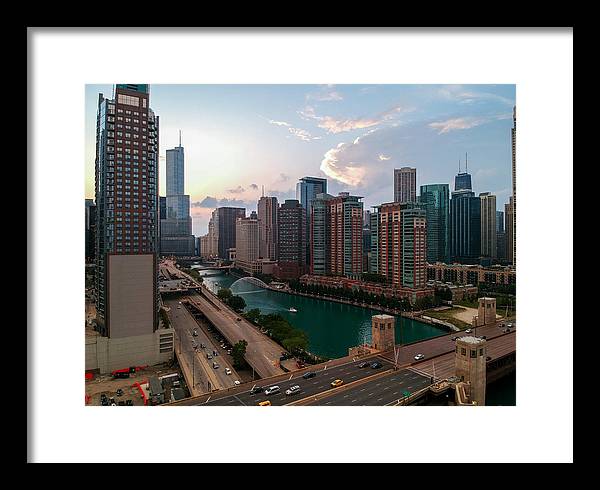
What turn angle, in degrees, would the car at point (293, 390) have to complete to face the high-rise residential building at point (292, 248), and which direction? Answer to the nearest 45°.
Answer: approximately 135° to its right

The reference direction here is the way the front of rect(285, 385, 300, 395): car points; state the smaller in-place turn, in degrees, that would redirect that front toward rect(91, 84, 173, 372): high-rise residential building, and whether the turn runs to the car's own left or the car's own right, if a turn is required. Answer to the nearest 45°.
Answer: approximately 90° to the car's own right

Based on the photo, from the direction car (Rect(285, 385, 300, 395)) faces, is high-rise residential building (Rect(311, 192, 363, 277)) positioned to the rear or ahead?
to the rear

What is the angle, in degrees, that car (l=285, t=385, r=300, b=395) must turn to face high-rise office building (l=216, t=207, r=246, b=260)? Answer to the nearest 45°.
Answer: approximately 135° to its right

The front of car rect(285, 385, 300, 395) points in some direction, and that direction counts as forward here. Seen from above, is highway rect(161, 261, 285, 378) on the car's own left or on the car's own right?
on the car's own right

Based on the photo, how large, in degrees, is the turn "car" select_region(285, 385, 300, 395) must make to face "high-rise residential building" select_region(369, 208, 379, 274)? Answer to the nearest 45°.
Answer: approximately 135° to its right

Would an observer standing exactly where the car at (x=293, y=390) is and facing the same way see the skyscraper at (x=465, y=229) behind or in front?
behind

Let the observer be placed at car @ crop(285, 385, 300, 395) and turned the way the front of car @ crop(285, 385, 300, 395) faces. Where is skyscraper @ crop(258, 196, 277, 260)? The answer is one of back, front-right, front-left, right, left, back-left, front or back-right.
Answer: back-right

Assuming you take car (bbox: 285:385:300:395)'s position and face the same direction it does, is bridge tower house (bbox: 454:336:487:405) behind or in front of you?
behind

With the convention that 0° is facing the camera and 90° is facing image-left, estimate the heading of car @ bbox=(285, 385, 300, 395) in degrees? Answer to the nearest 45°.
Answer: approximately 45°
